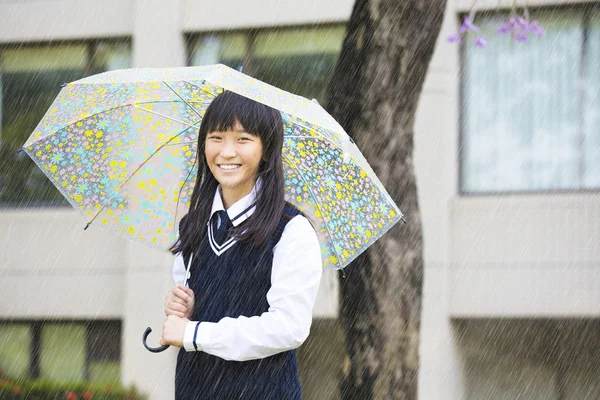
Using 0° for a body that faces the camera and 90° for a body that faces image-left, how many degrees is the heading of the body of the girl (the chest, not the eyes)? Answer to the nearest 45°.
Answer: approximately 45°

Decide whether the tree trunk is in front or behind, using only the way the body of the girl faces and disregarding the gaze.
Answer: behind

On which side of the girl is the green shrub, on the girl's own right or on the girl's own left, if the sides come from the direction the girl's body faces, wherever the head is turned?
on the girl's own right

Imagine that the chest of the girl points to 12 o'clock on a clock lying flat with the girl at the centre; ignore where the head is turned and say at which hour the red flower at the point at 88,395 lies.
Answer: The red flower is roughly at 4 o'clock from the girl.
